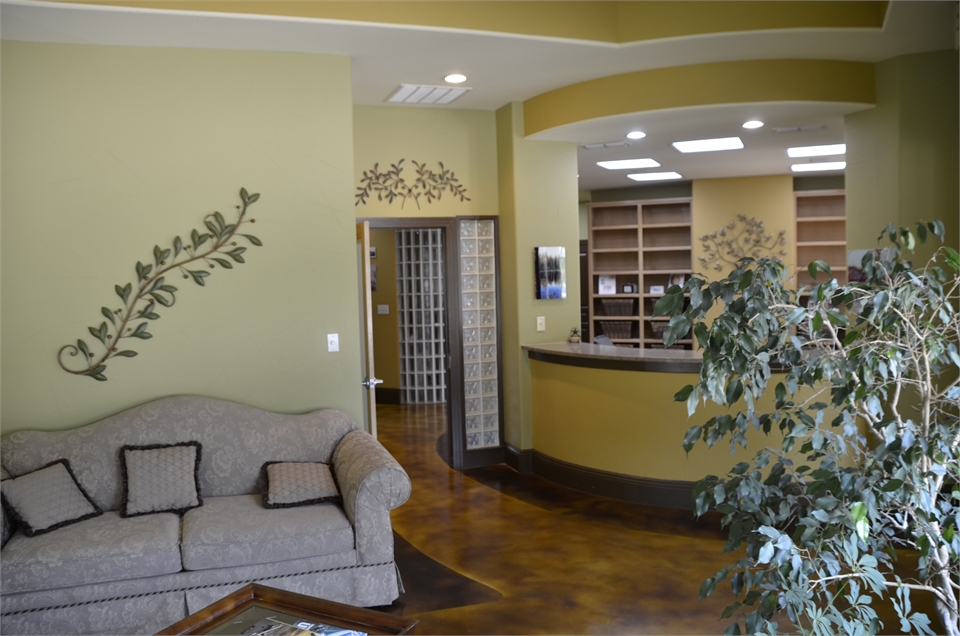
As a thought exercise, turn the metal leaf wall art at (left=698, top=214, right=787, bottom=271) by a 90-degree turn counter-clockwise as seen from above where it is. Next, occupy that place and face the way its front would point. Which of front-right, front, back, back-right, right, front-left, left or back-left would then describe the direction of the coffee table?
right

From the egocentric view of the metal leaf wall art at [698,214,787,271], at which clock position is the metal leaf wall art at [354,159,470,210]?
the metal leaf wall art at [354,159,470,210] is roughly at 1 o'clock from the metal leaf wall art at [698,214,787,271].

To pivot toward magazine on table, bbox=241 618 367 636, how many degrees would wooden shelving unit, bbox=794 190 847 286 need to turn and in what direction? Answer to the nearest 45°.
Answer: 0° — it already faces it

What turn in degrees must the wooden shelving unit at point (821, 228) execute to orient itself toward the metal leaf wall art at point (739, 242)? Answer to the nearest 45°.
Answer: approximately 45° to its right

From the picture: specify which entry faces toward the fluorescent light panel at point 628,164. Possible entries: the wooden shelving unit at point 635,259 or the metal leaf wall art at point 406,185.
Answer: the wooden shelving unit

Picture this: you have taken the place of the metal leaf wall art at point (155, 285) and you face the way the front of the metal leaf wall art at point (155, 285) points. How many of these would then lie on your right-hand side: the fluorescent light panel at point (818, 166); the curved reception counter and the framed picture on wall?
0

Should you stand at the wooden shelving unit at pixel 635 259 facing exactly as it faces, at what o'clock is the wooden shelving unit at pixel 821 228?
the wooden shelving unit at pixel 821 228 is roughly at 9 o'clock from the wooden shelving unit at pixel 635 259.

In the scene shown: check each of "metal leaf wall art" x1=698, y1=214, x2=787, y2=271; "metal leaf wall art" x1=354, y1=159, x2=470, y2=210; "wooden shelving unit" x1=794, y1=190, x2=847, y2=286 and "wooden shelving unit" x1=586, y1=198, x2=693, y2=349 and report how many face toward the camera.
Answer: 4

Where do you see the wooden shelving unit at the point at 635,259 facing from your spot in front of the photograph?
facing the viewer

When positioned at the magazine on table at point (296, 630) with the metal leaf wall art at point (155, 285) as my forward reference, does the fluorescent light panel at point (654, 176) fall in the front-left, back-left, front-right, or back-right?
front-right

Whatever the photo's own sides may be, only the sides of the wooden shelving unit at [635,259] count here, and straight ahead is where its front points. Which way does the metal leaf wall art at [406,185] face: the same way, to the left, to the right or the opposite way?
the same way

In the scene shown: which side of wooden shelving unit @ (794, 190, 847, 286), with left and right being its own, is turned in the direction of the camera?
front

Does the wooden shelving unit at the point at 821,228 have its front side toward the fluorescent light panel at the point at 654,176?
no

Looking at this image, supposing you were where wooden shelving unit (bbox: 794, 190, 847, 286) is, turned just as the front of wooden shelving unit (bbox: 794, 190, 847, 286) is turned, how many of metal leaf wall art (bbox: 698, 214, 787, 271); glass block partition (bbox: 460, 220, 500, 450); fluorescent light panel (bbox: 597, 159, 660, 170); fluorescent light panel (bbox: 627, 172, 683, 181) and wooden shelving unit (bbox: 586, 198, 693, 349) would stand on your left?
0

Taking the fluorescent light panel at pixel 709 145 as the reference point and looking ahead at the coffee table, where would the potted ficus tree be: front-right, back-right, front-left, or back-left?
front-left

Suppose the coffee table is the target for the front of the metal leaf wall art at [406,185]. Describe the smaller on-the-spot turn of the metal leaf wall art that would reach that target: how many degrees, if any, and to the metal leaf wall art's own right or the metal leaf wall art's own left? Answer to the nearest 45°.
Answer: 0° — it already faces it
